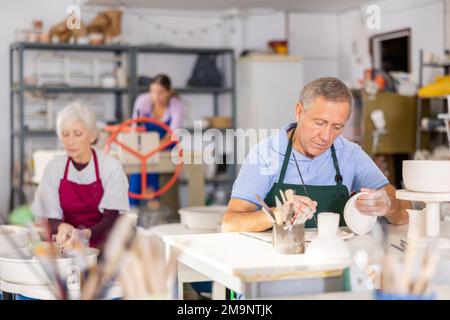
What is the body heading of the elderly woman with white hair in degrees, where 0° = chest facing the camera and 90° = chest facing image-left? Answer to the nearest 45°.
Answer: approximately 0°

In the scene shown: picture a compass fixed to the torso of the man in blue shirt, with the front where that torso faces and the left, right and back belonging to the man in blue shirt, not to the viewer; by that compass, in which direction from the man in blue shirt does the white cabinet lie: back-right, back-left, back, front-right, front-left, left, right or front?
back

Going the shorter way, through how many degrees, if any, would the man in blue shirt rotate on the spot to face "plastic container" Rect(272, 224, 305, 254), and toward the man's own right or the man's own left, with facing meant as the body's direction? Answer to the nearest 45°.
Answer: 0° — they already face it

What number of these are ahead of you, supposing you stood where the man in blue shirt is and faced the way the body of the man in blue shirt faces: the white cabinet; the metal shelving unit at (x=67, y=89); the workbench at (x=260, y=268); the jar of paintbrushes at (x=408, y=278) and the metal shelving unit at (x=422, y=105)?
2

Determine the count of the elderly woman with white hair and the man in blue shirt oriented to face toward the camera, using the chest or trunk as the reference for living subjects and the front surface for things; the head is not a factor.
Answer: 2

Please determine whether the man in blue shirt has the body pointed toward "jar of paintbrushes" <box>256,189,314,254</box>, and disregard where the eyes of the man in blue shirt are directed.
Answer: yes

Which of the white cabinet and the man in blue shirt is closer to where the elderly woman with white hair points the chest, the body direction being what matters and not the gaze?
the man in blue shirt

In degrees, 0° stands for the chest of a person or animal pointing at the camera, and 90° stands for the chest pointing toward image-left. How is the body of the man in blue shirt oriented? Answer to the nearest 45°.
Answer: approximately 0°

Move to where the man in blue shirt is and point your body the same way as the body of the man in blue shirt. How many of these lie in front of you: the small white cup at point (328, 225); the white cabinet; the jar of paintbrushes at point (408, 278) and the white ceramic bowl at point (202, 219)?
2
